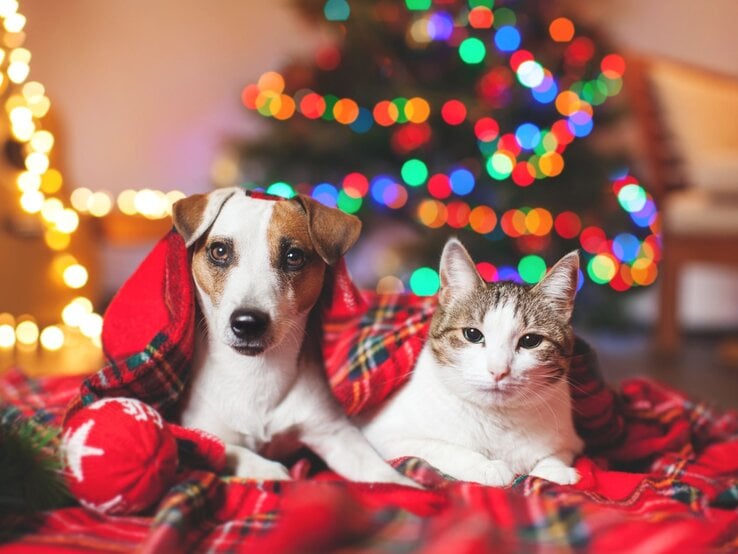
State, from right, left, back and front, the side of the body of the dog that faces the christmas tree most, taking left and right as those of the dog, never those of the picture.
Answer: back

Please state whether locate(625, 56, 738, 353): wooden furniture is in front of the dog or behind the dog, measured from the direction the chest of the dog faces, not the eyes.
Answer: behind

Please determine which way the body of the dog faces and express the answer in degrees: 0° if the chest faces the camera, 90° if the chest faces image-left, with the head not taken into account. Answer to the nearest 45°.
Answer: approximately 0°

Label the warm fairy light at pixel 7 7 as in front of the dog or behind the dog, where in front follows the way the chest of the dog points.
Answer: behind

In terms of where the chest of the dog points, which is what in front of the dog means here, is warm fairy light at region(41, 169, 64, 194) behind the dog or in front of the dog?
behind

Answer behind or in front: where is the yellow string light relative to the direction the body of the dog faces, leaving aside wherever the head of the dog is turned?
behind
